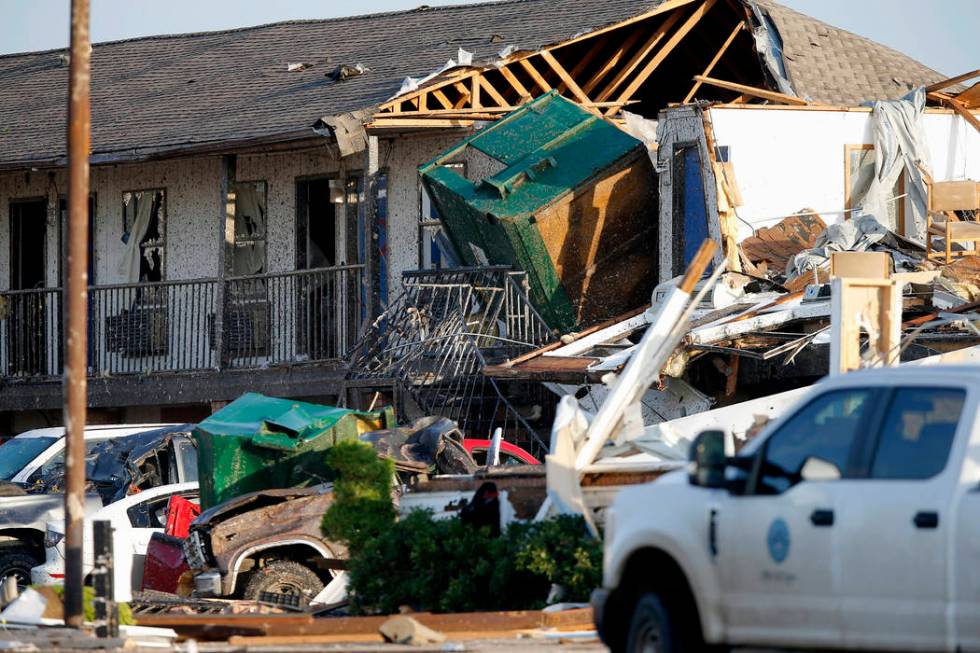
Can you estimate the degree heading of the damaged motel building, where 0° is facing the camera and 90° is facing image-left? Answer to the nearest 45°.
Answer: approximately 45°

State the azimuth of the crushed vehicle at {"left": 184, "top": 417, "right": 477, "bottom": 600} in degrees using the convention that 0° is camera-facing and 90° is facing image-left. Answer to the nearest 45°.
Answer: approximately 90°

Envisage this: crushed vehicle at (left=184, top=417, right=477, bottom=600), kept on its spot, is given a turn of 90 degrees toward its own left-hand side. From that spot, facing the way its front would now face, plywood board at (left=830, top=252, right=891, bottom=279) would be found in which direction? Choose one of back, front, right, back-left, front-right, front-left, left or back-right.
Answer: left

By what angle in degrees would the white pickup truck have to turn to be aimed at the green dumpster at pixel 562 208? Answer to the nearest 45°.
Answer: approximately 90° to its right

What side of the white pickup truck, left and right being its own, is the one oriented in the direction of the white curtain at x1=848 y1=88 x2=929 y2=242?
right

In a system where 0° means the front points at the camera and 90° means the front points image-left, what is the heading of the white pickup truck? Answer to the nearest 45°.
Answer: approximately 90°

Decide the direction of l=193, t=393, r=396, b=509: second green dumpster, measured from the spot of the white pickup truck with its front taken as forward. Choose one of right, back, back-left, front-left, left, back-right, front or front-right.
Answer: front-right

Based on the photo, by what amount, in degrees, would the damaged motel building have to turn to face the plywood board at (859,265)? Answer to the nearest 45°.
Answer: approximately 90° to its left

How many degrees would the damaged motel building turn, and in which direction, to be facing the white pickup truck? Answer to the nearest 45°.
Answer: approximately 45° to its left

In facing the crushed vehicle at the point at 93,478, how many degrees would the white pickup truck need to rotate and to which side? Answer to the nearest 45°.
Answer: approximately 45° to its right

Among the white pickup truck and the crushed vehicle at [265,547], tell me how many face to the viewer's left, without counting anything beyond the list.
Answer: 2
